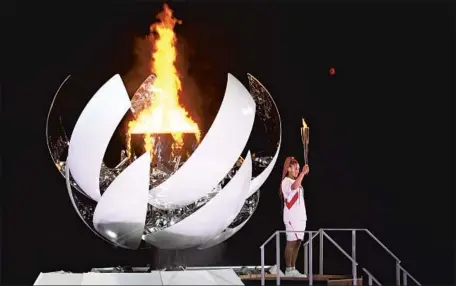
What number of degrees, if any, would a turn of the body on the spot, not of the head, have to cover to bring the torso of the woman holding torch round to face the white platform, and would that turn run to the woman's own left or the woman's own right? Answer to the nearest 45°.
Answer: approximately 135° to the woman's own right

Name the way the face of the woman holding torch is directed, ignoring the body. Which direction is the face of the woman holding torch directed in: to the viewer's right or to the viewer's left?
to the viewer's right
